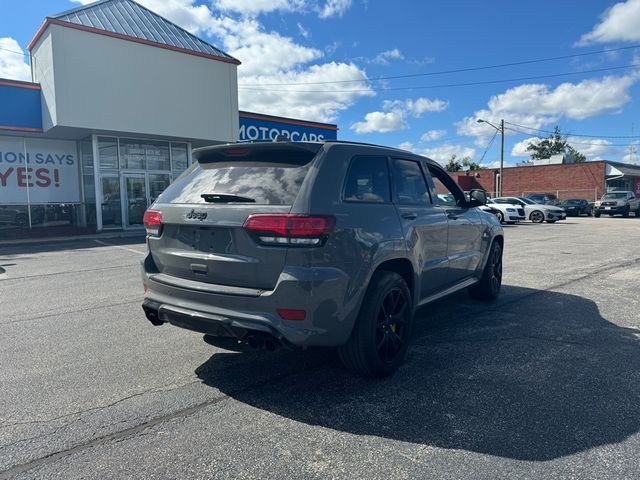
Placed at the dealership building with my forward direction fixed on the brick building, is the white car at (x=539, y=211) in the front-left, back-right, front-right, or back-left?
front-right

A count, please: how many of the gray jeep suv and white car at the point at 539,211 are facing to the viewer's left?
0

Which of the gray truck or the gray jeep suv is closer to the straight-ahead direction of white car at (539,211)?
the gray jeep suv

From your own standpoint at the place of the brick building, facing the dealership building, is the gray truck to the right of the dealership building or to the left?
left

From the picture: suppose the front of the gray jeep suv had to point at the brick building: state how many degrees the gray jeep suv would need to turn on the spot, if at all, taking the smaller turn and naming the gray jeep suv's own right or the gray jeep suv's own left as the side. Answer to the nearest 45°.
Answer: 0° — it already faces it

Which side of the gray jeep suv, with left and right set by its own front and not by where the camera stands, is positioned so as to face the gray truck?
front

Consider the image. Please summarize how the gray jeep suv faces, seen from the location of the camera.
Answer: facing away from the viewer and to the right of the viewer

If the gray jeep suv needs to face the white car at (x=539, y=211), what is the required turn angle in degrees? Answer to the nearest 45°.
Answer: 0° — it already faces it

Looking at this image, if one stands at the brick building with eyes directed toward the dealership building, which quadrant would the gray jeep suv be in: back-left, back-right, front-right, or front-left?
front-left

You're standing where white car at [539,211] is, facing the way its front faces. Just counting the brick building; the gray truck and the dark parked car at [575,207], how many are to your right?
0

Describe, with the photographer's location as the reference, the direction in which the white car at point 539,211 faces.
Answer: facing the viewer and to the right of the viewer

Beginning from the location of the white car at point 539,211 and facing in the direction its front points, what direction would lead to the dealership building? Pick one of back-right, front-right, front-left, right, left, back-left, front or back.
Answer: right

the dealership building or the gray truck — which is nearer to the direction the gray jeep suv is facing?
the gray truck

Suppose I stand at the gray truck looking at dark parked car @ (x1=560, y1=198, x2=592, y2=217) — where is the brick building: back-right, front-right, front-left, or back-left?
front-right
